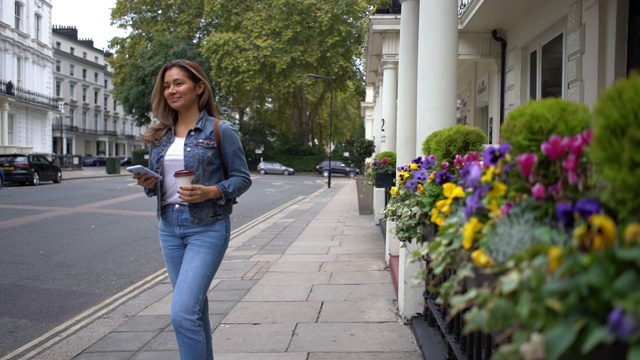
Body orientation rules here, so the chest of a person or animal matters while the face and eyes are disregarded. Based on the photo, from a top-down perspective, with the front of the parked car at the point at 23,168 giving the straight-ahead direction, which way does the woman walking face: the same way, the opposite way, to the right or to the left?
the opposite way

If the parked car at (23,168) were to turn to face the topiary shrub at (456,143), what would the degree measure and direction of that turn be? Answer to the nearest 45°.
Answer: approximately 135° to its right

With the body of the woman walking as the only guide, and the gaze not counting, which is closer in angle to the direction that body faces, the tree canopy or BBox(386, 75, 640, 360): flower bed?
the flower bed

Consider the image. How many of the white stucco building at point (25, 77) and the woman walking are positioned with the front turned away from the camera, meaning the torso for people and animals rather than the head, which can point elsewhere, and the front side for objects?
0

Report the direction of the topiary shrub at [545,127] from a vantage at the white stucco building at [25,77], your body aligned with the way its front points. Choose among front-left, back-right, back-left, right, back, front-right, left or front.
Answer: front-right

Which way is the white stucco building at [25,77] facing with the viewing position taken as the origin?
facing the viewer and to the right of the viewer

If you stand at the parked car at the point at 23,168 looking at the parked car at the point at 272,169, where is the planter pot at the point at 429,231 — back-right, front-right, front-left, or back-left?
back-right

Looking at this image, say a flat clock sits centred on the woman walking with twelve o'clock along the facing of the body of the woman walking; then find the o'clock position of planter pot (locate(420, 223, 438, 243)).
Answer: The planter pot is roughly at 8 o'clock from the woman walking.

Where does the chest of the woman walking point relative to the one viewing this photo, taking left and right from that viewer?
facing the viewer and to the left of the viewer

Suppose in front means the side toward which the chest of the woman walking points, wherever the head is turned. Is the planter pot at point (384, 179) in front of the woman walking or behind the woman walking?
behind

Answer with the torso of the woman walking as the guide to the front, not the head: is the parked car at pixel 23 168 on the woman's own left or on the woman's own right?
on the woman's own right

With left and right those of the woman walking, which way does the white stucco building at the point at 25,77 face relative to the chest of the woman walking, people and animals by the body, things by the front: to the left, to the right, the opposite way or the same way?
to the left

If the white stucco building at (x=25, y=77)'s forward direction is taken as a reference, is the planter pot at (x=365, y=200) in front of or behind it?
in front

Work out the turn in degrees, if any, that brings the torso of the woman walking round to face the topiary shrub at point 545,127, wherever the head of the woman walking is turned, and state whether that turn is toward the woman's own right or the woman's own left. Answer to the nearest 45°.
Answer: approximately 90° to the woman's own left

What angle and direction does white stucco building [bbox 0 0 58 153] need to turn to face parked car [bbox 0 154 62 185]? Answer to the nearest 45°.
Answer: approximately 45° to its right
